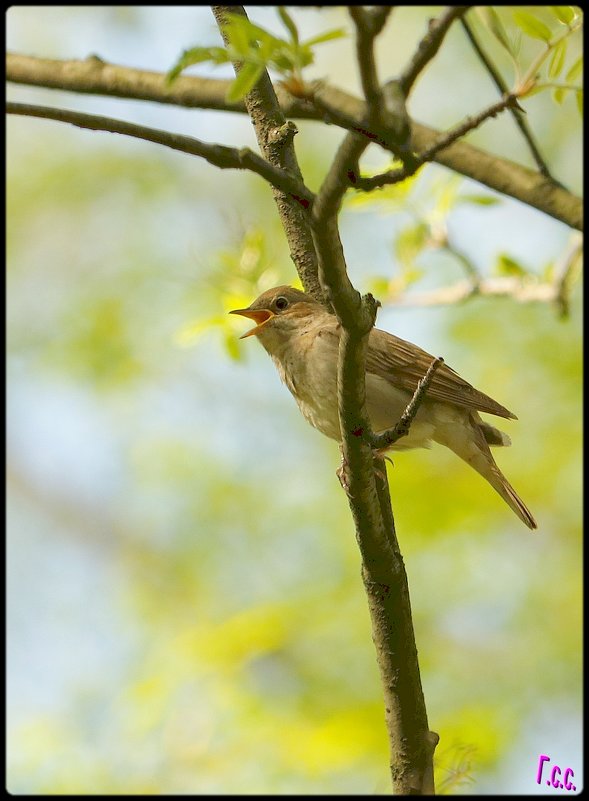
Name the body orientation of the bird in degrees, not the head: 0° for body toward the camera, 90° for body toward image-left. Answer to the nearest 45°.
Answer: approximately 90°

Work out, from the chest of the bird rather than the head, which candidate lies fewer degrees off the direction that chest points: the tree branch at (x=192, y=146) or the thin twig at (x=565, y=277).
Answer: the tree branch

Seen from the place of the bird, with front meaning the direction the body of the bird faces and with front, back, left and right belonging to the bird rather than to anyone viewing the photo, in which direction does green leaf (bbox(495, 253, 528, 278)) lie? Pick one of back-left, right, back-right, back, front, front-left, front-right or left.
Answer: back

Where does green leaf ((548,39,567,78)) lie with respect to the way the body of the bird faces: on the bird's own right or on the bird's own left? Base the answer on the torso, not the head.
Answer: on the bird's own left

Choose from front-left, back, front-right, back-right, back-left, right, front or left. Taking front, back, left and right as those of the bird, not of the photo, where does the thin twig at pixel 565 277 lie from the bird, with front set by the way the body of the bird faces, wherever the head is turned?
back

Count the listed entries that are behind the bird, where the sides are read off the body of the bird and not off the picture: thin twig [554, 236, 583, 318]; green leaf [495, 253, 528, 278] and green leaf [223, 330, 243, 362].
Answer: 2

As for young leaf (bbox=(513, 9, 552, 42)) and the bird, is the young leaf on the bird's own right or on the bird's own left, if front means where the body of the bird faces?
on the bird's own left
